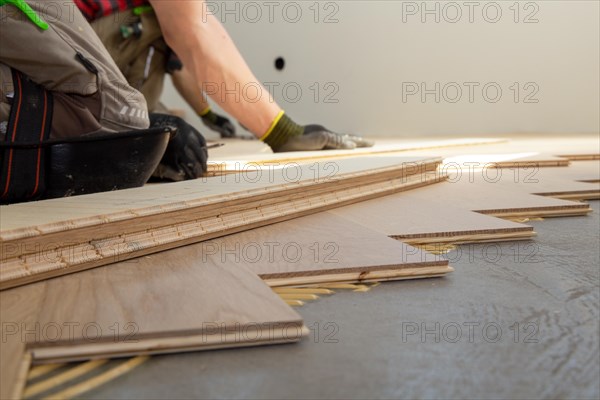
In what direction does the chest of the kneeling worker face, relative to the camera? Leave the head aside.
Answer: to the viewer's right

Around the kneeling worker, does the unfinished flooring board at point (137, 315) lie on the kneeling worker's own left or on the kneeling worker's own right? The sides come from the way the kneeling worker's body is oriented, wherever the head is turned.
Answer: on the kneeling worker's own right
